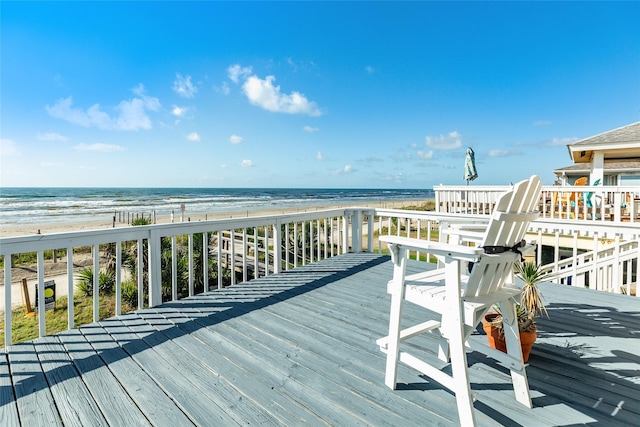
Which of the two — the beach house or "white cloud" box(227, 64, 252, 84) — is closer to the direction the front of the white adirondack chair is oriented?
the white cloud

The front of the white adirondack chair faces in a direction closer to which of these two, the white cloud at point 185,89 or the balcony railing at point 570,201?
the white cloud

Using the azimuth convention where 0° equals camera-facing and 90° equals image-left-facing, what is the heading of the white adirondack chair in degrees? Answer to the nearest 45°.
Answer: approximately 135°

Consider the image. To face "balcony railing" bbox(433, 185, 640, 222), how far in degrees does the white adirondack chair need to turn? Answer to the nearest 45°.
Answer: approximately 45° to its right

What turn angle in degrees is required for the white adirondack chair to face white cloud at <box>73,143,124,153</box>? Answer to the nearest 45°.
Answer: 0° — it already faces it

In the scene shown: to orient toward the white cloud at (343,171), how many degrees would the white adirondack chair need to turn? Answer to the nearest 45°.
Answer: approximately 45° to its right

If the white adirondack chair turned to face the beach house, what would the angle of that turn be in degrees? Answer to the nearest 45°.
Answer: approximately 45° to its right
